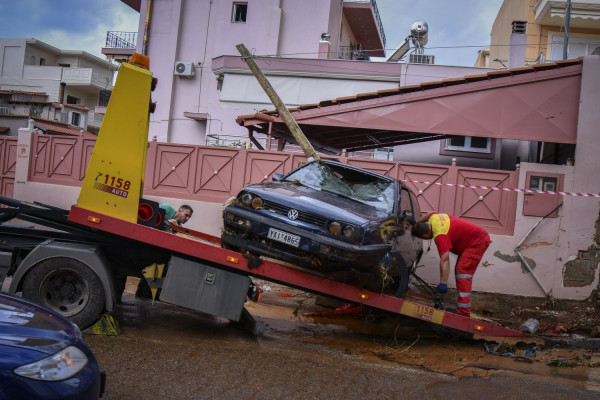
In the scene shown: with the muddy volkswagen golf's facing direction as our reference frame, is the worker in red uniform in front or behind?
behind

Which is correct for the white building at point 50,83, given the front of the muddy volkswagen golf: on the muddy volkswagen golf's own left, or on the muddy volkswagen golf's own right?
on the muddy volkswagen golf's own right

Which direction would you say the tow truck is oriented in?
to the viewer's left

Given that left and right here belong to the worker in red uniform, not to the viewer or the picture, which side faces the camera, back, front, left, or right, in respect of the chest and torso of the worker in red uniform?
left

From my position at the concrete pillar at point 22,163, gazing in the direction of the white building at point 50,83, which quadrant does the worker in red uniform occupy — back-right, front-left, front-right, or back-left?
back-right

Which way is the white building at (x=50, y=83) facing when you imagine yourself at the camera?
facing the viewer and to the right of the viewer

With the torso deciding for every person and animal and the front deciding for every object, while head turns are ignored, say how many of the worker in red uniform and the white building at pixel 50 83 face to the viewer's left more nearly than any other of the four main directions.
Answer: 1

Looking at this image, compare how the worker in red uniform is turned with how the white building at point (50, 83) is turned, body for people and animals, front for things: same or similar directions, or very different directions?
very different directions

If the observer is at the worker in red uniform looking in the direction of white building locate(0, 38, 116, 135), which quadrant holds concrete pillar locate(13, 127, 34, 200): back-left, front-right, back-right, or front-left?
front-left

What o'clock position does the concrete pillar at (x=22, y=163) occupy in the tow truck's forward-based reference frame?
The concrete pillar is roughly at 2 o'clock from the tow truck.

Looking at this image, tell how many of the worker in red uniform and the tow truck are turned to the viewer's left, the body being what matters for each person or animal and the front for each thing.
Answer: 2

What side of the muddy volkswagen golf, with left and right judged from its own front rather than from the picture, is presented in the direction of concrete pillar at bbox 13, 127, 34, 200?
right

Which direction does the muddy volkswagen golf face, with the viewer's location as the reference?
facing the viewer and to the left of the viewer
